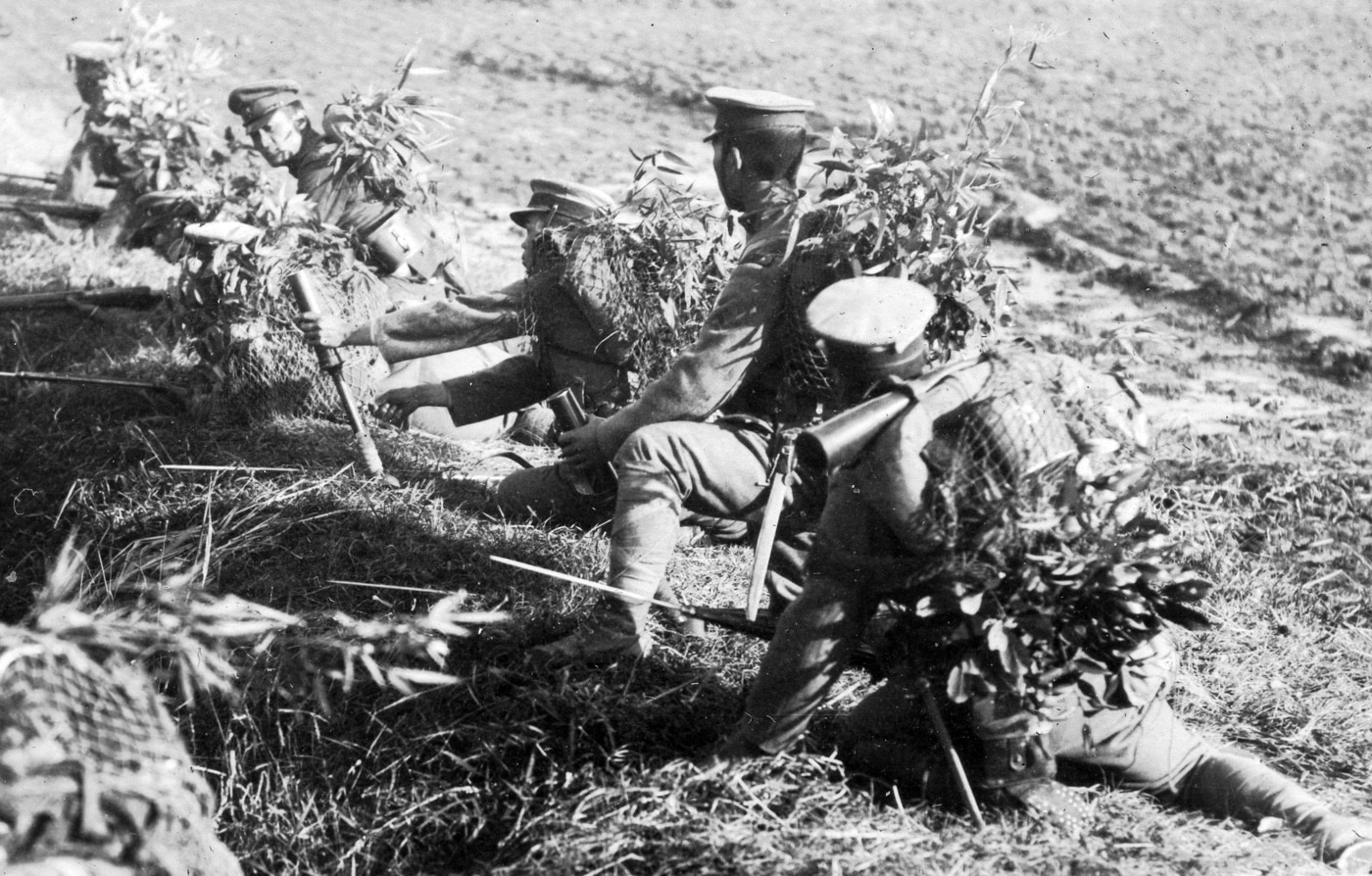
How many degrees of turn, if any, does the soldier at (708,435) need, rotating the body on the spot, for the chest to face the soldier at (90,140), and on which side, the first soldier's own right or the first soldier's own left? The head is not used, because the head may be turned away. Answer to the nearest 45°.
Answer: approximately 45° to the first soldier's own right

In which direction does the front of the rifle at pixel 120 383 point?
to the viewer's left

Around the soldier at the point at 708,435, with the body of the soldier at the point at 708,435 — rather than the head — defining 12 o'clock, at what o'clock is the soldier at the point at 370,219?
the soldier at the point at 370,219 is roughly at 2 o'clock from the soldier at the point at 708,435.

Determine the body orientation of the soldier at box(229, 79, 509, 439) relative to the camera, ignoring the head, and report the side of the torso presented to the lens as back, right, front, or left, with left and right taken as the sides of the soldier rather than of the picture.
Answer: left

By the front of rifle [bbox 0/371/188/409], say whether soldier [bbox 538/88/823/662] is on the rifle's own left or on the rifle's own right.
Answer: on the rifle's own left

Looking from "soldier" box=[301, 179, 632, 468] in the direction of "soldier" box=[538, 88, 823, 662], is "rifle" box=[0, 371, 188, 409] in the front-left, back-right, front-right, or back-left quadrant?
back-right

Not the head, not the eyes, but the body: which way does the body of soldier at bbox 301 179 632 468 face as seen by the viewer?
to the viewer's left

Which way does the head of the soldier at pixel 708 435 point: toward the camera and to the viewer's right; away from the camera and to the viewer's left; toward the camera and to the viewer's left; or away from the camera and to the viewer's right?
away from the camera and to the viewer's left

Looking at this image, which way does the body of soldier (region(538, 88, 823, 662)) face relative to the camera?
to the viewer's left

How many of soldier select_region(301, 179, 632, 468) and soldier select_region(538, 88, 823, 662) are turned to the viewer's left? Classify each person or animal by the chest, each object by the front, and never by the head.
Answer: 2
